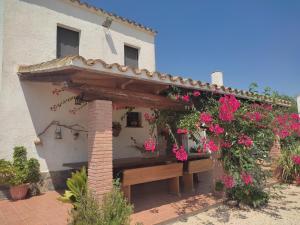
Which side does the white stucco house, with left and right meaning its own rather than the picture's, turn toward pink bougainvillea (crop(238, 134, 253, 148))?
front

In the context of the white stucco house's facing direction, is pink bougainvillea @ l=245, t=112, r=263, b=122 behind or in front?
in front

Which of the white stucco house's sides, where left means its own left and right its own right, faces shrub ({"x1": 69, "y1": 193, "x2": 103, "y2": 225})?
front

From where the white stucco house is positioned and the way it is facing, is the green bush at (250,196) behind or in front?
in front
